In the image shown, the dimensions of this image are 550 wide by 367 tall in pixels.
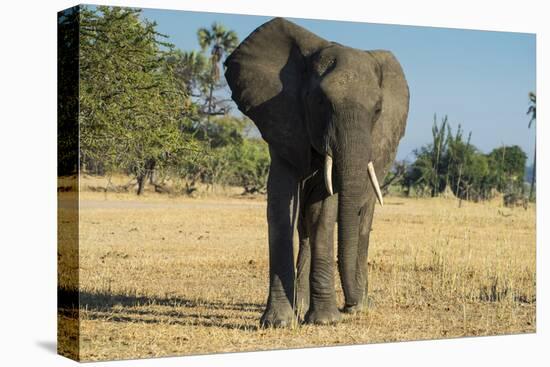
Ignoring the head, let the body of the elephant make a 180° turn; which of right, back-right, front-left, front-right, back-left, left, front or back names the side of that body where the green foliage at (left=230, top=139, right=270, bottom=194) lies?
front

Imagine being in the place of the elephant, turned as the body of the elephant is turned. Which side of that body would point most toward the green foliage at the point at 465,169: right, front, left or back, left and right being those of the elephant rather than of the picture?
back

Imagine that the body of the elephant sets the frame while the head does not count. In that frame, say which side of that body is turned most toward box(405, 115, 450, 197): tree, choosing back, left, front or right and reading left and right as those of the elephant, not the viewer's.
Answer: back

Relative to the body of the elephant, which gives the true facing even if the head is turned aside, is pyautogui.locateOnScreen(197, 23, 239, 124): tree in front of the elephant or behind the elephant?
behind

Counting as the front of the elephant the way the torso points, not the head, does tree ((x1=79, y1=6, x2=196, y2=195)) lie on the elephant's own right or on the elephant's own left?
on the elephant's own right

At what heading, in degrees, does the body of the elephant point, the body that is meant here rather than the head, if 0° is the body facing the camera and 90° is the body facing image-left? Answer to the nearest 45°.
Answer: approximately 0°

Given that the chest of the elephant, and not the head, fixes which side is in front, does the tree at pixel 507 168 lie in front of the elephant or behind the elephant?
behind
